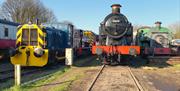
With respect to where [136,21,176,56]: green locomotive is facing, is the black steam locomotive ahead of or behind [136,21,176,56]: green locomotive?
ahead

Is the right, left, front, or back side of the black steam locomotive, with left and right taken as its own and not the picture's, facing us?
front

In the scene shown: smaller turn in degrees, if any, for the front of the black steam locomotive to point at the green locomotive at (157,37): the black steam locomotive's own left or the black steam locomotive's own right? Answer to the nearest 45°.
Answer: approximately 135° to the black steam locomotive's own left

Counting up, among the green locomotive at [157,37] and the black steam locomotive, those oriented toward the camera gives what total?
2

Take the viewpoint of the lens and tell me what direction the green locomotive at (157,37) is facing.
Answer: facing the viewer
